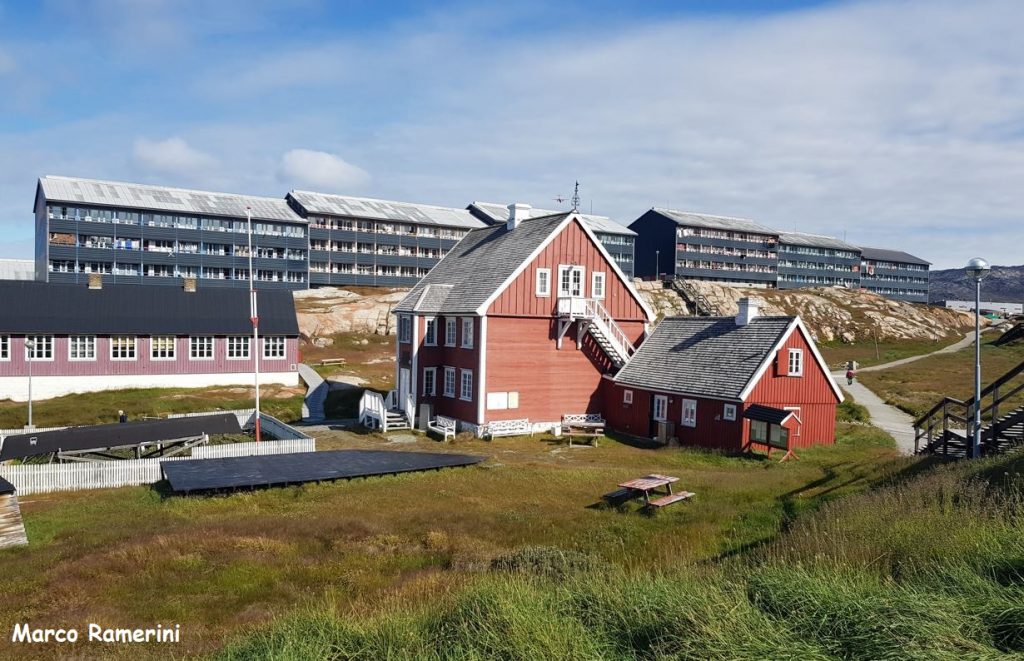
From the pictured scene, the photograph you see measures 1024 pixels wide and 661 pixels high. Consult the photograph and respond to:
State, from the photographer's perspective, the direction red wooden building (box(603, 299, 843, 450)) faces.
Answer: facing the viewer and to the left of the viewer

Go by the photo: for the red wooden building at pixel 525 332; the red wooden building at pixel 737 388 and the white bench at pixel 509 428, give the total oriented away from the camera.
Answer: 0

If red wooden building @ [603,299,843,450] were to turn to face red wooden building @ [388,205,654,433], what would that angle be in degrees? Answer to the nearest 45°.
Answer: approximately 45° to its right

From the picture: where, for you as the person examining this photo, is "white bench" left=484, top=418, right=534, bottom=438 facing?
facing the viewer

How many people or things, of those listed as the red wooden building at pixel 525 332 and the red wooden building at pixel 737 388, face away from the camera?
0

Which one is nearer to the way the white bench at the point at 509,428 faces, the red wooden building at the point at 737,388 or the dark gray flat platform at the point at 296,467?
the dark gray flat platform

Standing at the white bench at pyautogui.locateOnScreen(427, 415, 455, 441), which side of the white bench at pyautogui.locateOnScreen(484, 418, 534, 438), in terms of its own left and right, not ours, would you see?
right

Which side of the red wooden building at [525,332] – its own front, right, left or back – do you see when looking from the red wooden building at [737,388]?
left

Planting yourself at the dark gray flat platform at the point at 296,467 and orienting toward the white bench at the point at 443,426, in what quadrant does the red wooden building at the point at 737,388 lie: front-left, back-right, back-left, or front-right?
front-right

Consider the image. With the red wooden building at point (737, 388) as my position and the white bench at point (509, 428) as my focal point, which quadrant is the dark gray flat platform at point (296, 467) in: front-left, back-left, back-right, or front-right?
front-left

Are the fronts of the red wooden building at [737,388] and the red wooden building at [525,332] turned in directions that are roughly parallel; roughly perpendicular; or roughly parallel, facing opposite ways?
roughly parallel

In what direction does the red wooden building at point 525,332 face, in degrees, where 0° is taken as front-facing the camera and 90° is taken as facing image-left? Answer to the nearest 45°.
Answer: approximately 45°

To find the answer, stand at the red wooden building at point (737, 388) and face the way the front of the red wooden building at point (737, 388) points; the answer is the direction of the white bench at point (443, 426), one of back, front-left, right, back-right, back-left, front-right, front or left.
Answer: front-right
